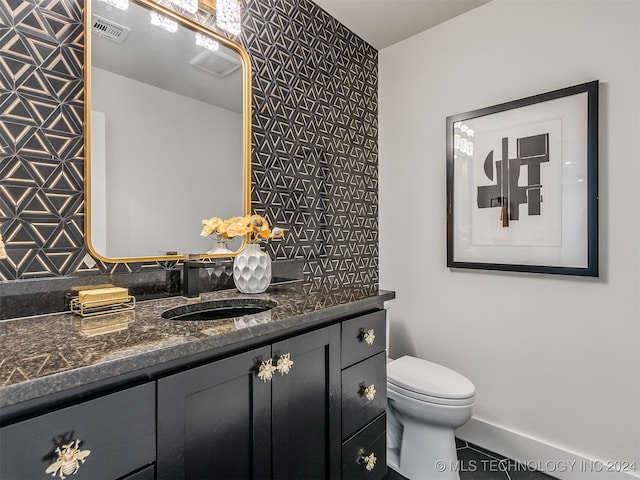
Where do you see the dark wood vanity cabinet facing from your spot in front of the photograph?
facing the viewer and to the right of the viewer

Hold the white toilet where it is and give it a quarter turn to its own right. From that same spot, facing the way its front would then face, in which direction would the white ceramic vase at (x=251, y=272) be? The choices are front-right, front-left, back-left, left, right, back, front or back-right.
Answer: front

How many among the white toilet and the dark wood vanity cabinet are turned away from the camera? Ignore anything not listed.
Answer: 0
